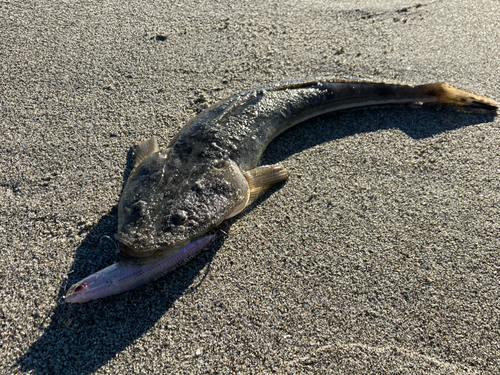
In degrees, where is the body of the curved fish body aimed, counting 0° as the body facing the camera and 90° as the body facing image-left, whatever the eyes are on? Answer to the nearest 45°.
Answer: approximately 45°
